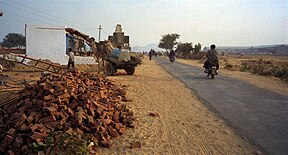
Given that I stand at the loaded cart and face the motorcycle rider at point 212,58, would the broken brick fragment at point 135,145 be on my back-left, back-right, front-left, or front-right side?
front-right

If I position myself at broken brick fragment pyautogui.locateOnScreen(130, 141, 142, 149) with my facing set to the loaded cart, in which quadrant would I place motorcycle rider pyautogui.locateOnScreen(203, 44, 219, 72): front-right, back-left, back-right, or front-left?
front-right

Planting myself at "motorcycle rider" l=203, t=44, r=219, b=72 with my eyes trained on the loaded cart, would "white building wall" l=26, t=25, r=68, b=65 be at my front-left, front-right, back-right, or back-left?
front-right

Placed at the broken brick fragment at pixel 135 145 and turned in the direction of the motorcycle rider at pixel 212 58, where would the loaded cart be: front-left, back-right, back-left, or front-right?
front-left
